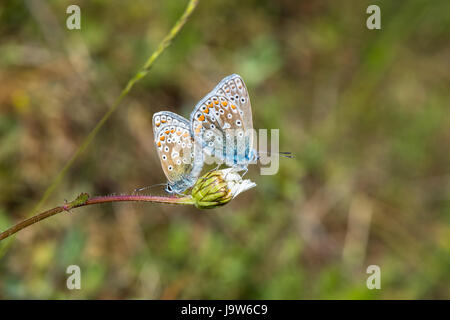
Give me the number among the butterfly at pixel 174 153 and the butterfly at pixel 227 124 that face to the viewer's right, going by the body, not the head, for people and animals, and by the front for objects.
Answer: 1

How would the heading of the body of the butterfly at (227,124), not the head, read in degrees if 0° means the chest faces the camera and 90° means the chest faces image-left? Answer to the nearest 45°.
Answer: approximately 270°

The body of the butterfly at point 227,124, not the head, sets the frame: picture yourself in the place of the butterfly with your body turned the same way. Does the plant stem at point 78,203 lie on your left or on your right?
on your right

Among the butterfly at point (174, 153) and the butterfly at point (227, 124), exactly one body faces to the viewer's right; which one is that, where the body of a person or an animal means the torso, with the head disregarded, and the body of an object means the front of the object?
the butterfly at point (227, 124)

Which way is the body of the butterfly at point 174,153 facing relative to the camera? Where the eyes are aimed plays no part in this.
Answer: to the viewer's left

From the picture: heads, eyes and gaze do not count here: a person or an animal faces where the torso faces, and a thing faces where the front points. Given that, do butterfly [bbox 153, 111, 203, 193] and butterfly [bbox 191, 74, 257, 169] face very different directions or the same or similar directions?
very different directions
